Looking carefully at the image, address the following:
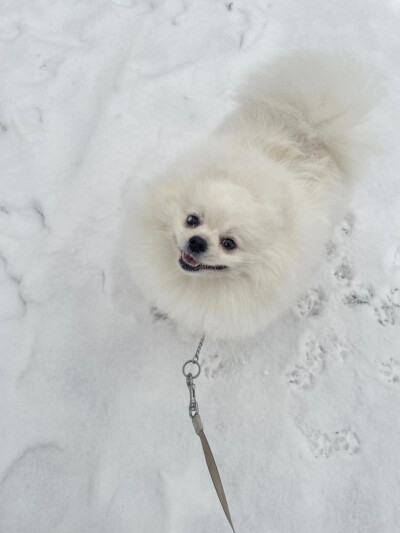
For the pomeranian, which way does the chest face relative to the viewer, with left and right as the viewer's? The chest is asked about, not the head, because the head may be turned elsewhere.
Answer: facing the viewer and to the left of the viewer
